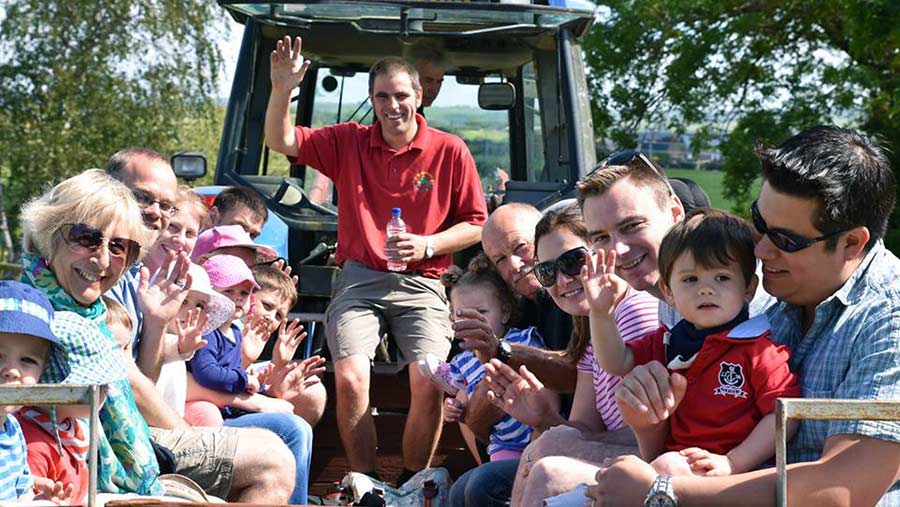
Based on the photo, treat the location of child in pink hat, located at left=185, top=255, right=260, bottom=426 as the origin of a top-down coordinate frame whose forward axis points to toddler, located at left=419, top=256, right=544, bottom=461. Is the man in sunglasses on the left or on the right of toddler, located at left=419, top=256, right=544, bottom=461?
right

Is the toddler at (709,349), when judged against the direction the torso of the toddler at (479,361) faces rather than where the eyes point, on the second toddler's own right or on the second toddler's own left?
on the second toddler's own left

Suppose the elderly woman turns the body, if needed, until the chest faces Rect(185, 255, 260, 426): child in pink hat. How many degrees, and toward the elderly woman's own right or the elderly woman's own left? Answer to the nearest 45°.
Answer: approximately 90° to the elderly woman's own left

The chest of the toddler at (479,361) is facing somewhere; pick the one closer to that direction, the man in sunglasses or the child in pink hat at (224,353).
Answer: the child in pink hat

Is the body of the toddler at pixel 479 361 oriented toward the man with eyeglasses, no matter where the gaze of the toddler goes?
yes

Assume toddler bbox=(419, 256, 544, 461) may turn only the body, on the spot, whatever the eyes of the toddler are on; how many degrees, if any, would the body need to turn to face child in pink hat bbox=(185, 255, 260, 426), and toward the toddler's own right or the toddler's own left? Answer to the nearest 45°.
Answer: approximately 45° to the toddler's own right

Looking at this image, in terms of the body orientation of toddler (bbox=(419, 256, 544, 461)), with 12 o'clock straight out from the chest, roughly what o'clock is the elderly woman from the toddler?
The elderly woman is roughly at 12 o'clock from the toddler.

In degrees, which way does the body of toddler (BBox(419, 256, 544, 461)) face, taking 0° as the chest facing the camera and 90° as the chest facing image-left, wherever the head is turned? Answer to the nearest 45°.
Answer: approximately 45°

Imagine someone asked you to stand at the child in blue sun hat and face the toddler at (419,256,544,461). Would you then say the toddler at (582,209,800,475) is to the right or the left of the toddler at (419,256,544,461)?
right
